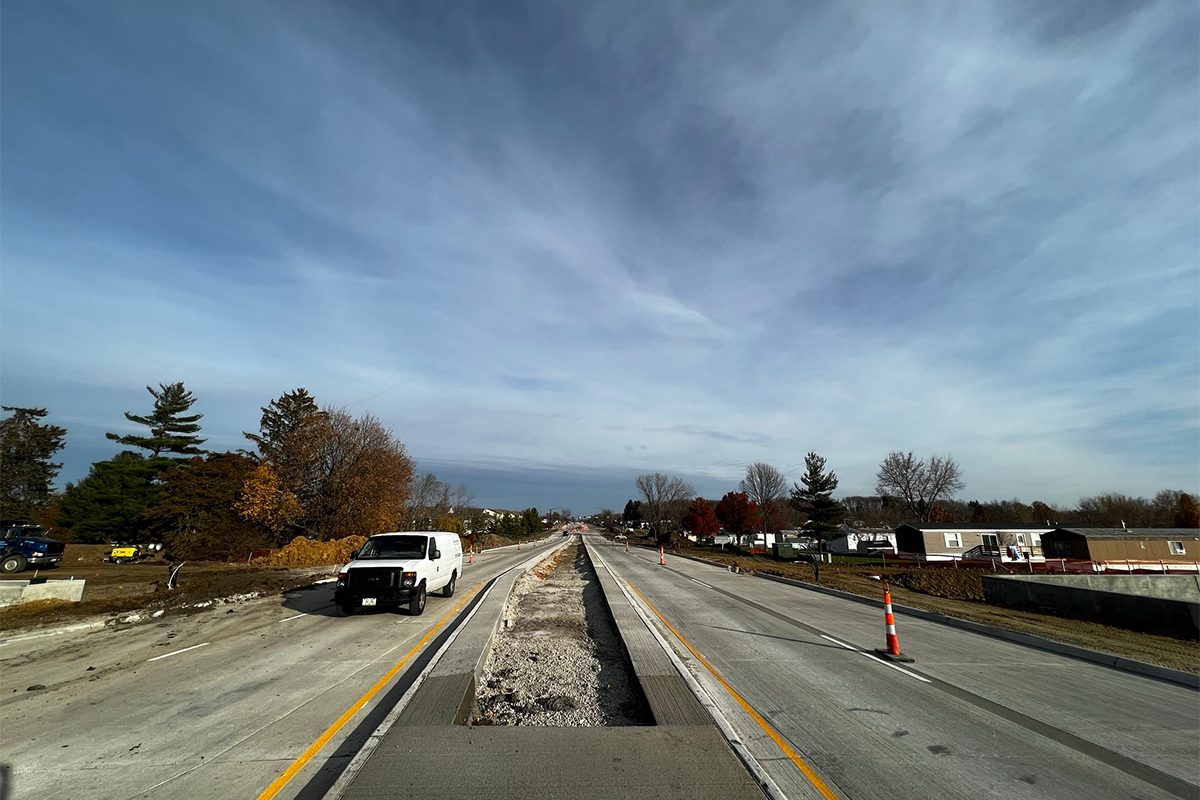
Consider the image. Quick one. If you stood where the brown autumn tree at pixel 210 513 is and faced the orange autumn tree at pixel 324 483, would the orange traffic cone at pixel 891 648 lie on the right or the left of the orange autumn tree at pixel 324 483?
right

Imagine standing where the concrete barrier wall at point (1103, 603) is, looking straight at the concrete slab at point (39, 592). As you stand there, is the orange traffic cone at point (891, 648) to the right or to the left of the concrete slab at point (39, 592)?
left

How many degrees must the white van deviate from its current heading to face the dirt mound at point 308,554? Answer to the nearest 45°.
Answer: approximately 135° to its right

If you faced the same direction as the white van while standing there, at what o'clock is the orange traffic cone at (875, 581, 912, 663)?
The orange traffic cone is roughly at 9 o'clock from the white van.

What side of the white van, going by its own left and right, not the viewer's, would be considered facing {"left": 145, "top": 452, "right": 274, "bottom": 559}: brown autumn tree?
right

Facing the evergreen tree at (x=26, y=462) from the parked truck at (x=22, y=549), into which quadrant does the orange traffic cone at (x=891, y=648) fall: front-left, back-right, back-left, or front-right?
back-right

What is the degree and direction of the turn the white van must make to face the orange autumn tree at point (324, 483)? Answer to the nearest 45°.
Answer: approximately 135° to its right

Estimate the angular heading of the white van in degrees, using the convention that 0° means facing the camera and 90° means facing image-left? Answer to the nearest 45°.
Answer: approximately 45°

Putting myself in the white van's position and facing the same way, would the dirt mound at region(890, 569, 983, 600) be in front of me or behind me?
behind

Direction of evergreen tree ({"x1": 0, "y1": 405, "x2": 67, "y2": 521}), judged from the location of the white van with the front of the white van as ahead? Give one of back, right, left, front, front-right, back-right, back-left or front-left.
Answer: right
